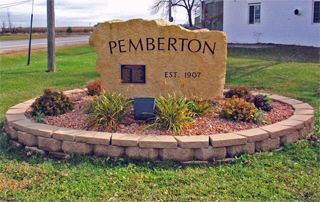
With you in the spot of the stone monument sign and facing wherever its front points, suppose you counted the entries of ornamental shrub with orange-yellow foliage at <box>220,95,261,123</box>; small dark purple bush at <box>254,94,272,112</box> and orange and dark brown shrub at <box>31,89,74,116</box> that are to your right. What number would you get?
1

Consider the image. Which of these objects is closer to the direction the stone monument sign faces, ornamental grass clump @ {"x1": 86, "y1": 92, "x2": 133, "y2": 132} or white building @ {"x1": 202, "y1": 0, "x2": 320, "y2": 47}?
the ornamental grass clump

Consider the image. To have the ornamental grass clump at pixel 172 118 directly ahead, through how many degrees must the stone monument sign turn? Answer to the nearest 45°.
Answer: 0° — it already faces it

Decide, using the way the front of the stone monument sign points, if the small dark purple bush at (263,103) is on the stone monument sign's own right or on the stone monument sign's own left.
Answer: on the stone monument sign's own left

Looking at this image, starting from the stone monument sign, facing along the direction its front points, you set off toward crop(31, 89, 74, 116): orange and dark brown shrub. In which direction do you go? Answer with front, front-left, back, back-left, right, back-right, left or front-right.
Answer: right

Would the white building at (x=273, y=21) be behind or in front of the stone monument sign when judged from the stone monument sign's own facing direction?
behind

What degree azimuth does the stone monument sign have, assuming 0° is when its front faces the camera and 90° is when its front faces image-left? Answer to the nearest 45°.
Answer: approximately 0°

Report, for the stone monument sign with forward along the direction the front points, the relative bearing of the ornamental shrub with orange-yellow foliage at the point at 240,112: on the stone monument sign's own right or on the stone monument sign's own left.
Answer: on the stone monument sign's own left

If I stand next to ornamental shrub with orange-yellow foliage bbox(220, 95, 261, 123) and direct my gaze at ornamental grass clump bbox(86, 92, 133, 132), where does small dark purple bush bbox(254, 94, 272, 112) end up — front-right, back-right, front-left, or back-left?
back-right
